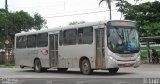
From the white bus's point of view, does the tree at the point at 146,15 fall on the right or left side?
on its left

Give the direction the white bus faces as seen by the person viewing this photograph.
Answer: facing the viewer and to the right of the viewer
